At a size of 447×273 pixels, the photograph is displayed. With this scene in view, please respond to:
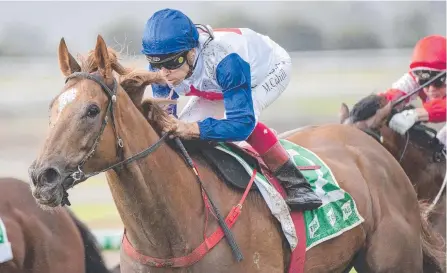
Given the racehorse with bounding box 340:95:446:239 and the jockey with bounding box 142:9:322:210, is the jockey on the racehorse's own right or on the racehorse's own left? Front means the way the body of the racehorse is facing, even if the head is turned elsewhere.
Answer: on the racehorse's own left

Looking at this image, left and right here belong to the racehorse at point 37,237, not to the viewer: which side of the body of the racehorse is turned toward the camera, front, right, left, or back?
left

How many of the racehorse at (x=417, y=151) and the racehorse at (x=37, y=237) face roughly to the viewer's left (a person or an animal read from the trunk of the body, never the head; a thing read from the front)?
2

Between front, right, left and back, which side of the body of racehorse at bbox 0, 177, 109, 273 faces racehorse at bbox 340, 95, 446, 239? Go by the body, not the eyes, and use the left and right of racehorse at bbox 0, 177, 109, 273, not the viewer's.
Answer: back

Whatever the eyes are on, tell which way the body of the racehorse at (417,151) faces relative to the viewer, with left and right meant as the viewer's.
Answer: facing to the left of the viewer

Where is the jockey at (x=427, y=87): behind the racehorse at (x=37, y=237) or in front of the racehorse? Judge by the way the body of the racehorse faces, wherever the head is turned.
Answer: behind
